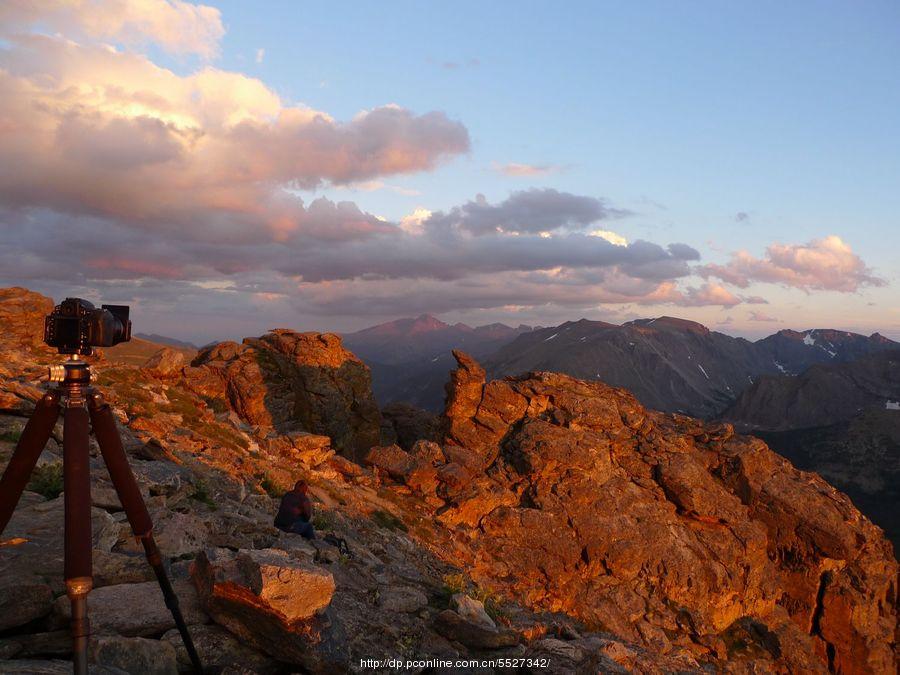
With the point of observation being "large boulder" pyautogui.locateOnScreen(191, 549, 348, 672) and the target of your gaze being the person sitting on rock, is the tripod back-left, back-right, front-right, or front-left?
back-left

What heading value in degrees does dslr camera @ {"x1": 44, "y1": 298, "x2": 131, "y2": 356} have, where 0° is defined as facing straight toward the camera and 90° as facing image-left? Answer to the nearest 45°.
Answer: approximately 225°

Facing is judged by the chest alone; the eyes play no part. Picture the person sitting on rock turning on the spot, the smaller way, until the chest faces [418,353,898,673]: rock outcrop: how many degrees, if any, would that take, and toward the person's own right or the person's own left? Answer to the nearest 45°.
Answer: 0° — they already face it

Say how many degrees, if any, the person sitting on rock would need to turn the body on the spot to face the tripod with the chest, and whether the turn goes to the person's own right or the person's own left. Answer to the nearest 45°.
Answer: approximately 135° to the person's own right

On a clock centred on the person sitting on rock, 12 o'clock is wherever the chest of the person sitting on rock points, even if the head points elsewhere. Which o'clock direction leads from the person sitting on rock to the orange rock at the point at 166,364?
The orange rock is roughly at 10 o'clock from the person sitting on rock.

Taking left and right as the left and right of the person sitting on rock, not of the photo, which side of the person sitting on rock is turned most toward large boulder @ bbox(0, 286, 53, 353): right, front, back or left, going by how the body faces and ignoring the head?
left

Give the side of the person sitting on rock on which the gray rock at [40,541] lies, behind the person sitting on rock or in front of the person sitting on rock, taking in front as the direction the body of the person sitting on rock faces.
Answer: behind

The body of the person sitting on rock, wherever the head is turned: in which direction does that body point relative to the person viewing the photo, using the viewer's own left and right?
facing away from the viewer and to the right of the viewer

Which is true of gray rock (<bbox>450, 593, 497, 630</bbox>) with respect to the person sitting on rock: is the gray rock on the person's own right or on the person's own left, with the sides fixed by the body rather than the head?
on the person's own right
